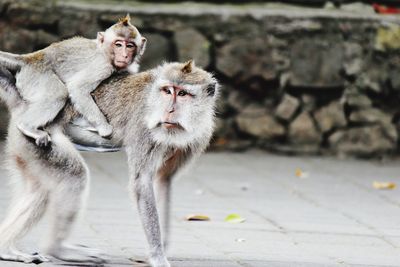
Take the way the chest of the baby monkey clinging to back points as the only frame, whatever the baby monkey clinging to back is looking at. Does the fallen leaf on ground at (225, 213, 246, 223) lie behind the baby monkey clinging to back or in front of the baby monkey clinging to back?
in front

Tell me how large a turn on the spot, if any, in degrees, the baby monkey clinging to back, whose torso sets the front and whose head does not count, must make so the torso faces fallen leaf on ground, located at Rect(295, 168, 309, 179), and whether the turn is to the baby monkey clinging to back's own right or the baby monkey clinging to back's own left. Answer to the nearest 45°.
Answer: approximately 45° to the baby monkey clinging to back's own left

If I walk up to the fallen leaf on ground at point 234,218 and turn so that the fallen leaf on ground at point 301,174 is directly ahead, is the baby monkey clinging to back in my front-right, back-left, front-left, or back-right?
back-left

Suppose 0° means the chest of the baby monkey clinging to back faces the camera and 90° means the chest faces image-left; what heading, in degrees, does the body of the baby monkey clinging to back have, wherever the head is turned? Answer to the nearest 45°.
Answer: approximately 270°
